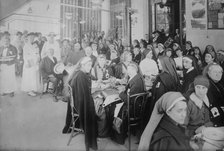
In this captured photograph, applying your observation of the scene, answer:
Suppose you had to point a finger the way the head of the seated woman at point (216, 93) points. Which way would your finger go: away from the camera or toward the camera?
toward the camera

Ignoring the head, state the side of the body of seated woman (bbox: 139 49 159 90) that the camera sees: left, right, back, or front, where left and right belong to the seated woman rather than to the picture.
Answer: front

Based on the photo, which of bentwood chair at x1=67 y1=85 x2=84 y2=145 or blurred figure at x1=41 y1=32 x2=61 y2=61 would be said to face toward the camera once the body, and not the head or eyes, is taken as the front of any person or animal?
the blurred figure

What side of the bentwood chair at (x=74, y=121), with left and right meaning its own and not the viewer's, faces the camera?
right

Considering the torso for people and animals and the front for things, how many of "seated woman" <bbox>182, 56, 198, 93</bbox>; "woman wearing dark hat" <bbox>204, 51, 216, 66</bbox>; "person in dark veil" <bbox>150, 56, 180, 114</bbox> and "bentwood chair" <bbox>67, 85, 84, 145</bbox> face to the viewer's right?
1

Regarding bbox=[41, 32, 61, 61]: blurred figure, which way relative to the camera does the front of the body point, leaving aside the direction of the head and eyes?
toward the camera

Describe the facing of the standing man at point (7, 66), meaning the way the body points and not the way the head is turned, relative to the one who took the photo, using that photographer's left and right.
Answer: facing the viewer

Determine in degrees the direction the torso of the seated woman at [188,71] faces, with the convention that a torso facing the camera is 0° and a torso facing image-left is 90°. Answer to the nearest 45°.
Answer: approximately 45°

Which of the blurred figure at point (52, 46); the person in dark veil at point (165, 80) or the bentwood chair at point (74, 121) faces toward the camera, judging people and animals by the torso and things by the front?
the blurred figure
